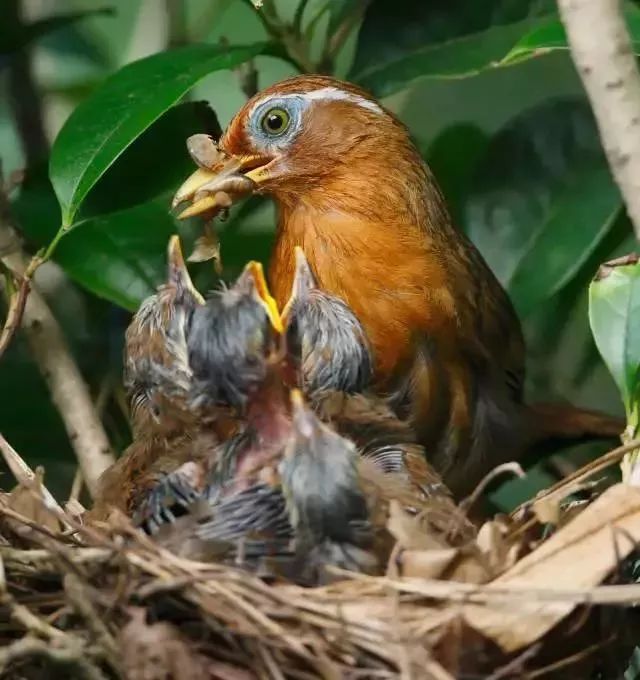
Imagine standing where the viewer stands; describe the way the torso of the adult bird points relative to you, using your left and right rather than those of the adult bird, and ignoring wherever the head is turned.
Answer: facing to the left of the viewer

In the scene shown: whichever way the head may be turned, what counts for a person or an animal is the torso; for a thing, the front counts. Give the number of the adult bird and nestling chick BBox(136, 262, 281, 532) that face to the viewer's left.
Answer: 1

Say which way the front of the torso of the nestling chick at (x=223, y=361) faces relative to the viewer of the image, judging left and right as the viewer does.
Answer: facing away from the viewer and to the right of the viewer

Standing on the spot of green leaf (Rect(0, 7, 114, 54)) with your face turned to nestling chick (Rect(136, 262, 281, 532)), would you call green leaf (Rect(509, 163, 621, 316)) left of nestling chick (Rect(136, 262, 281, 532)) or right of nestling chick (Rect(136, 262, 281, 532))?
left

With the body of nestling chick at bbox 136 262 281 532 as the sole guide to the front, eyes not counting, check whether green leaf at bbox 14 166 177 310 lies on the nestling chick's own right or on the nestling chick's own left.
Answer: on the nestling chick's own left

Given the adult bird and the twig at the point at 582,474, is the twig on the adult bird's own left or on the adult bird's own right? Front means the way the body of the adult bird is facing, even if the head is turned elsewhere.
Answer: on the adult bird's own left

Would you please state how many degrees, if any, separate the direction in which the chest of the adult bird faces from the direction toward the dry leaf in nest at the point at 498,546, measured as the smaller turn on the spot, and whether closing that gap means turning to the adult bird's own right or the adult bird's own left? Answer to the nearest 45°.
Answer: approximately 90° to the adult bird's own left
